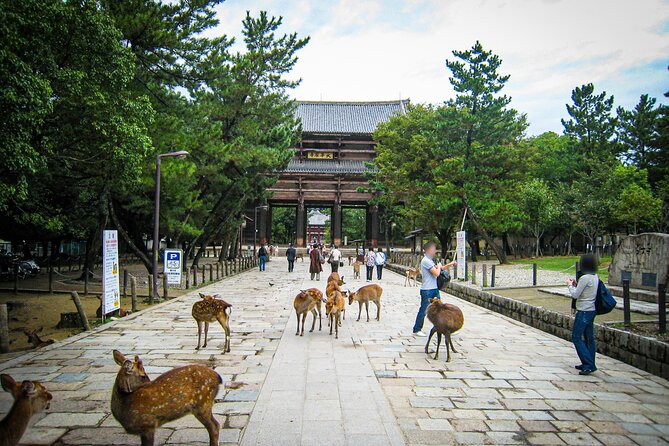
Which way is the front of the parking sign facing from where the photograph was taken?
facing the viewer

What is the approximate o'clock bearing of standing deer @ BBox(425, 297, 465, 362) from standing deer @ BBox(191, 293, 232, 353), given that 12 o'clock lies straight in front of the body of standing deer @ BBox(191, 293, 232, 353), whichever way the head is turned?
standing deer @ BBox(425, 297, 465, 362) is roughly at 5 o'clock from standing deer @ BBox(191, 293, 232, 353).

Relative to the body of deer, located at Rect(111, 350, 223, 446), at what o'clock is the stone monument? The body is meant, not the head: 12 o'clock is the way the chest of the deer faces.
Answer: The stone monument is roughly at 5 o'clock from the deer.

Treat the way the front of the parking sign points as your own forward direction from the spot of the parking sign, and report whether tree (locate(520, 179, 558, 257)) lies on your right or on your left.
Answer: on your left

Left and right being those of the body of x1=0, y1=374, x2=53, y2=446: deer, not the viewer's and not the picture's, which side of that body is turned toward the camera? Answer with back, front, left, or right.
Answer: right

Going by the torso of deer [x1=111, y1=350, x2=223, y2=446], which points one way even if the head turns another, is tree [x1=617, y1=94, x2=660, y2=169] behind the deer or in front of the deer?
behind

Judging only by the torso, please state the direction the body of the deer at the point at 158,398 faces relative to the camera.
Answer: to the viewer's left

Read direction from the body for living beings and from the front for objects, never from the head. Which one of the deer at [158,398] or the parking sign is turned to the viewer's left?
the deer

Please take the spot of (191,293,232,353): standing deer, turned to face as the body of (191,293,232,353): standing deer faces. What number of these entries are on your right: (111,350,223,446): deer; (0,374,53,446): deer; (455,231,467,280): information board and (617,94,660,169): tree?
2

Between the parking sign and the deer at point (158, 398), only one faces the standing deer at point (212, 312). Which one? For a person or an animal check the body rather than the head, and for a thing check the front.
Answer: the parking sign

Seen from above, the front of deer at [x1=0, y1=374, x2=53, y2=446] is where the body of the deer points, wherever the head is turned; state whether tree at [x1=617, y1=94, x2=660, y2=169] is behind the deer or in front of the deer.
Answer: in front

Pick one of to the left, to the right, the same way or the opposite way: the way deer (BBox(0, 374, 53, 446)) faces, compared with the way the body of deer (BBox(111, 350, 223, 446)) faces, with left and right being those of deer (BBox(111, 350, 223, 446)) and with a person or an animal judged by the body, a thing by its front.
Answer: the opposite way

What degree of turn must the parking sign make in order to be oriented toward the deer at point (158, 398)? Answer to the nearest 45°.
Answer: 0° — it already faces it

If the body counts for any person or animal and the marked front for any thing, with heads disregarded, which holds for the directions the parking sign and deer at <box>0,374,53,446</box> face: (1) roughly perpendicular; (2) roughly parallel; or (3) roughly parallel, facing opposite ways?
roughly perpendicular

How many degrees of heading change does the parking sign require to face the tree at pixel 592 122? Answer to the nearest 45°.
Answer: approximately 135° to its left
